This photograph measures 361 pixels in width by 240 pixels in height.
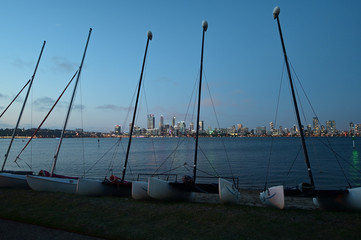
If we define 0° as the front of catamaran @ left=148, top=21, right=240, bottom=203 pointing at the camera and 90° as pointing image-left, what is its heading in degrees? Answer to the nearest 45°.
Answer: approximately 45°

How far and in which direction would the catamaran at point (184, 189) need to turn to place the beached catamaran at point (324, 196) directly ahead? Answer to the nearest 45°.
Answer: approximately 135° to its left
